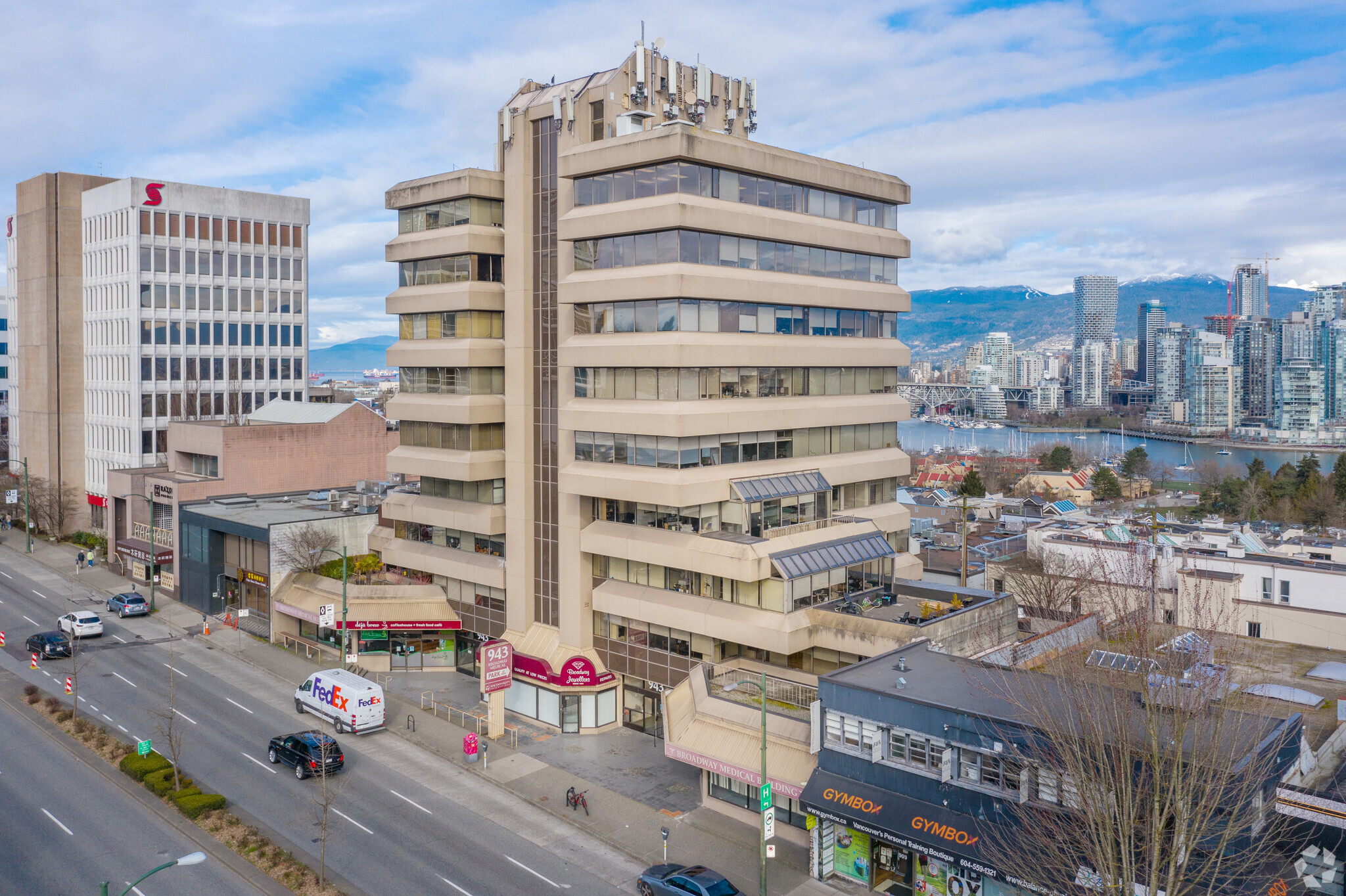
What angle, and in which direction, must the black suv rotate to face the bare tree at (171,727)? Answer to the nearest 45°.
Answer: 0° — it already faces it

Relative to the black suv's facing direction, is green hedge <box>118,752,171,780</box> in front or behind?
in front

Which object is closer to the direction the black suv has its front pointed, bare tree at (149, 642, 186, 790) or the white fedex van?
the bare tree

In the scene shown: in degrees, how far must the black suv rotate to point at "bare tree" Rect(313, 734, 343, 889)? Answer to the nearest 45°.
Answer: approximately 135° to its left

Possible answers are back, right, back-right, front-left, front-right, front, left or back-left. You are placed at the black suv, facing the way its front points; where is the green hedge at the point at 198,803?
left

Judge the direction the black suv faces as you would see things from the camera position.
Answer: facing away from the viewer and to the left of the viewer

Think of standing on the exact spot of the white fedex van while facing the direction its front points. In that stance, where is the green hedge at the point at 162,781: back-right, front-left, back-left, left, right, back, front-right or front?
left

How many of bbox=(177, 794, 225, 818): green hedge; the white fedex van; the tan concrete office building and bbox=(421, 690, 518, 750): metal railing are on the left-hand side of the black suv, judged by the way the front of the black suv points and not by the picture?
1

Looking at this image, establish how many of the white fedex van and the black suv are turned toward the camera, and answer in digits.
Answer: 0

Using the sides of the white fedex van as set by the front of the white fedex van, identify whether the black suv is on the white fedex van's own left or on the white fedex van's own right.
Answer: on the white fedex van's own left

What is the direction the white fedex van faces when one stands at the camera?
facing away from the viewer and to the left of the viewer
